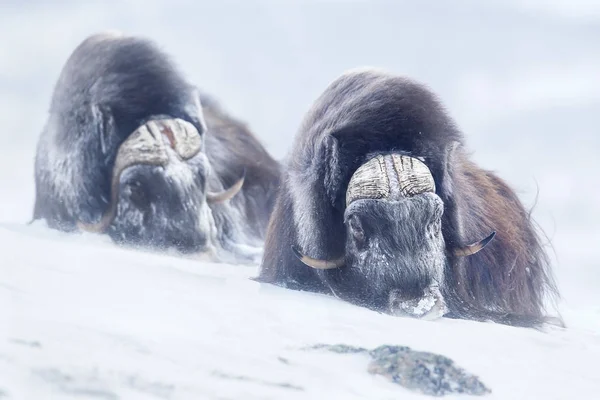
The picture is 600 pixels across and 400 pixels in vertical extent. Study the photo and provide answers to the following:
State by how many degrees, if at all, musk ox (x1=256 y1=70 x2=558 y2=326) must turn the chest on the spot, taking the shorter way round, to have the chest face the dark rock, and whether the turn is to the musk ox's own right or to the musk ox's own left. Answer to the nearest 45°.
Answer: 0° — it already faces it

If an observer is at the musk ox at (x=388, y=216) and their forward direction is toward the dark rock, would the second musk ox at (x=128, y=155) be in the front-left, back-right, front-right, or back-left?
back-right

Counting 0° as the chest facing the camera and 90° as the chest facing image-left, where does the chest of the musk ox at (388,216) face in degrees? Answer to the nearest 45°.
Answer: approximately 0°

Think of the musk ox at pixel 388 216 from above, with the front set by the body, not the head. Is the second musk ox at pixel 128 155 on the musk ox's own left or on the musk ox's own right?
on the musk ox's own right

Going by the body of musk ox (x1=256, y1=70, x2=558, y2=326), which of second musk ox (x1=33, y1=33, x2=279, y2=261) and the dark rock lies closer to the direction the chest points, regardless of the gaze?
the dark rock

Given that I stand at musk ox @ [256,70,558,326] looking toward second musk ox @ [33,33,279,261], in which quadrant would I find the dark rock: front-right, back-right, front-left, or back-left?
back-left
